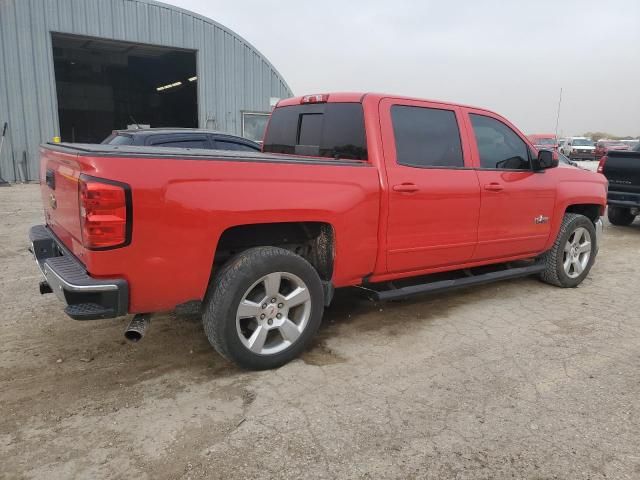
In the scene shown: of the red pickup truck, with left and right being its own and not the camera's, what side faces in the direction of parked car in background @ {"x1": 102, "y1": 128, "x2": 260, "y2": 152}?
left

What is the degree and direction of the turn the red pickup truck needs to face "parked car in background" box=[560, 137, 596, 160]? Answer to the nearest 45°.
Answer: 0° — it already faces it

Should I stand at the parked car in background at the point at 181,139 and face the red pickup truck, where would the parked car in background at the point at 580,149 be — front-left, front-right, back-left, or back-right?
back-left

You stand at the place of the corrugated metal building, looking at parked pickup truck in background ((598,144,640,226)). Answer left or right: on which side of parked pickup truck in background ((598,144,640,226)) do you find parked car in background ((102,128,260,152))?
right

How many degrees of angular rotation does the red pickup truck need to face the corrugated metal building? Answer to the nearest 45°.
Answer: approximately 90° to its left

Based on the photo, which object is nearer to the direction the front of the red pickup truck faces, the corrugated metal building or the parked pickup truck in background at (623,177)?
the parked pickup truck in background

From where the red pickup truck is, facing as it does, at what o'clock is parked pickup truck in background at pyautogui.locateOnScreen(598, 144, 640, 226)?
The parked pickup truck in background is roughly at 12 o'clock from the red pickup truck.

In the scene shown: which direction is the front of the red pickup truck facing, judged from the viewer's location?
facing away from the viewer and to the right of the viewer
